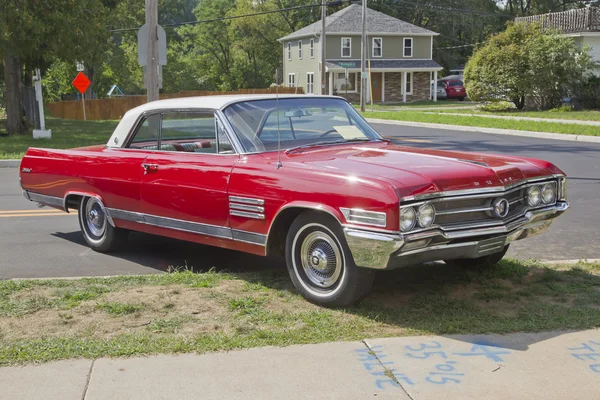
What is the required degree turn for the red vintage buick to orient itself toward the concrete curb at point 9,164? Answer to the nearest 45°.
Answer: approximately 180°

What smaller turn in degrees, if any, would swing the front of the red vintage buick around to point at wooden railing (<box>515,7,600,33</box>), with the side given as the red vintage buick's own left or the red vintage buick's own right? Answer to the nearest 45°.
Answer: approximately 90° to the red vintage buick's own left

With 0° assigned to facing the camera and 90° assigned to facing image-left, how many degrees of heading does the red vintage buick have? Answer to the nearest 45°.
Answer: approximately 315°

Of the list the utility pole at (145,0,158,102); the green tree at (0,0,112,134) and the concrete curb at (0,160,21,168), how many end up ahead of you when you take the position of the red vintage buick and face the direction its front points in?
0

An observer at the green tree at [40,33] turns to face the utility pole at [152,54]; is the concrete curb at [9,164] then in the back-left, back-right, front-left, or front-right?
front-right

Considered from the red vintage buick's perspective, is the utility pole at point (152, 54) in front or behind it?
behind

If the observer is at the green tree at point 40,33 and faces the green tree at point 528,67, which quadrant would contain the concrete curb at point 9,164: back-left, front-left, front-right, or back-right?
back-right

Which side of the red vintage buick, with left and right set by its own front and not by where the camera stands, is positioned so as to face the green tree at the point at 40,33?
back

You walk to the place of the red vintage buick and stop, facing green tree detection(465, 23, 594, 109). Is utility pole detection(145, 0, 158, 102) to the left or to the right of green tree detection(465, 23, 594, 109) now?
left

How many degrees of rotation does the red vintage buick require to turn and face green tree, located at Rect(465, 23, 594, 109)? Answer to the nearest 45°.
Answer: approximately 135° to its left
